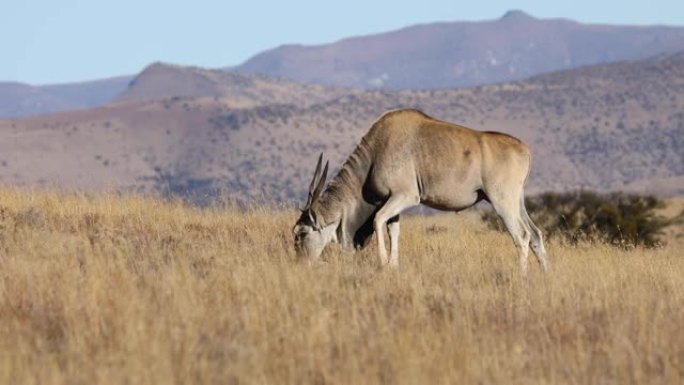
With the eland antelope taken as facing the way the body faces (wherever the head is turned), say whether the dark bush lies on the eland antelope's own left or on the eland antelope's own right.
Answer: on the eland antelope's own right

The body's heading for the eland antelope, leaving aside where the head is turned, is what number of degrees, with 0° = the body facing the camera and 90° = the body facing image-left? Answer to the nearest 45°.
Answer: approximately 90°
